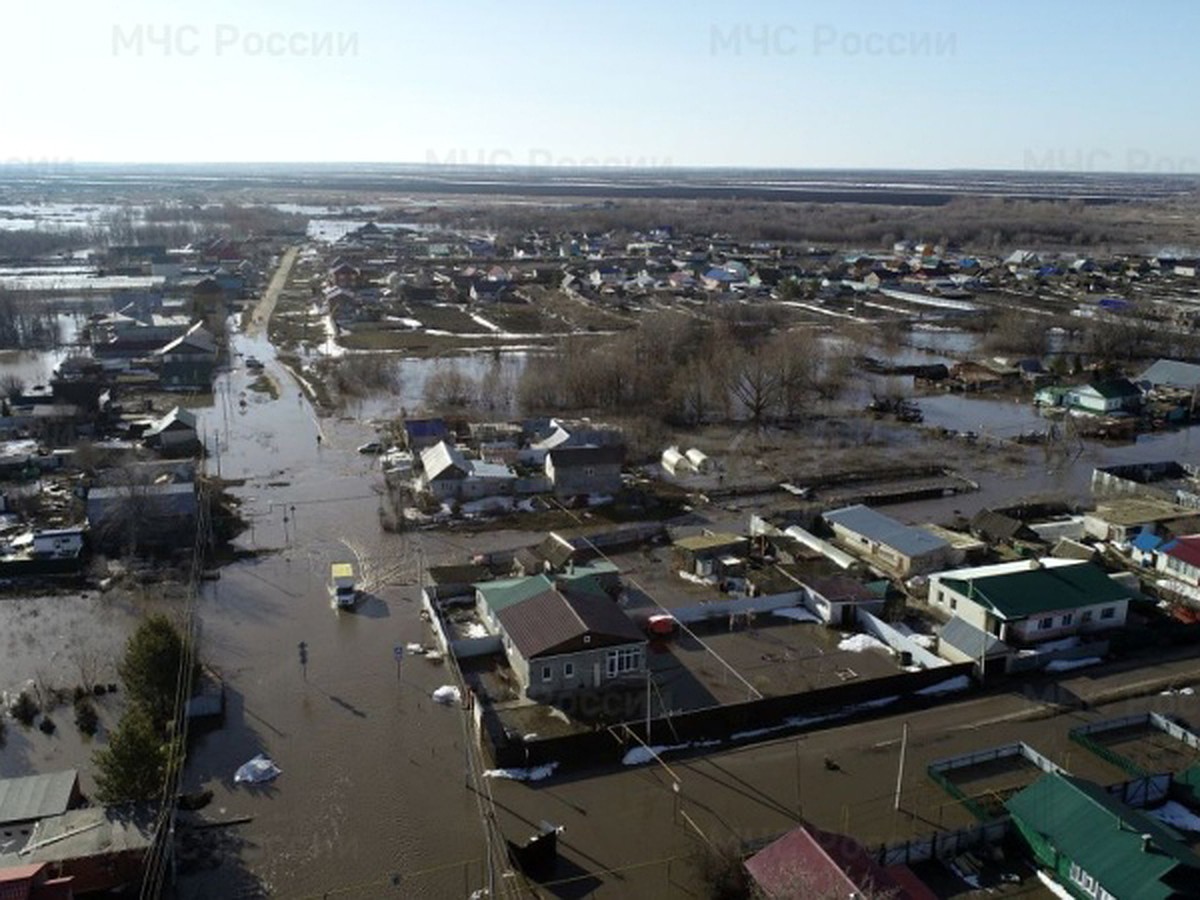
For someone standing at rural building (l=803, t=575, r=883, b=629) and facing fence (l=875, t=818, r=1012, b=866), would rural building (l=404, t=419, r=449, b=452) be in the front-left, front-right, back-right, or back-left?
back-right

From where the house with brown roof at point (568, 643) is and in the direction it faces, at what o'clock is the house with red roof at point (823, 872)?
The house with red roof is roughly at 11 o'clock from the house with brown roof.

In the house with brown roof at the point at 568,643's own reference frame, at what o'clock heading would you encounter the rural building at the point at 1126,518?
The rural building is roughly at 8 o'clock from the house with brown roof.

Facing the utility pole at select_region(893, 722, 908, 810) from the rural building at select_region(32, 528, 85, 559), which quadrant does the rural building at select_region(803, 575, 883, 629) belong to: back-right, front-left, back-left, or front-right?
front-left

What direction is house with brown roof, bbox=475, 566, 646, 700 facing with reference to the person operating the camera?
facing the viewer

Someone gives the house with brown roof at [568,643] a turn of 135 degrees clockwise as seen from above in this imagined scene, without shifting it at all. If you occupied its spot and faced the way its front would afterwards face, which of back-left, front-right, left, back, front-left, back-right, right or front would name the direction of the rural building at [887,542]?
right

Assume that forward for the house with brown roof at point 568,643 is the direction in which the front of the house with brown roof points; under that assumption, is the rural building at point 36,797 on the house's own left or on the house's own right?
on the house's own right

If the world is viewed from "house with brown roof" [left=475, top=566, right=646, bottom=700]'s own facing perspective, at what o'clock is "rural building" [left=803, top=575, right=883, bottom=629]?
The rural building is roughly at 8 o'clock from the house with brown roof.

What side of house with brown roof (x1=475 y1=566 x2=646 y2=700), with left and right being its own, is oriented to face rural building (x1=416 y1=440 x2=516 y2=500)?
back

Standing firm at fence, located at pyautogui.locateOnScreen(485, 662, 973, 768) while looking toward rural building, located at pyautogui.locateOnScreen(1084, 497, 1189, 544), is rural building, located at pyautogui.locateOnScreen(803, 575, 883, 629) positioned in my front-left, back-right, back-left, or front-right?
front-left

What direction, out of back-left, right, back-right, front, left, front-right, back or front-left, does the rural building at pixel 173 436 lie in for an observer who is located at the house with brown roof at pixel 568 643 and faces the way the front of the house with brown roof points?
back-right

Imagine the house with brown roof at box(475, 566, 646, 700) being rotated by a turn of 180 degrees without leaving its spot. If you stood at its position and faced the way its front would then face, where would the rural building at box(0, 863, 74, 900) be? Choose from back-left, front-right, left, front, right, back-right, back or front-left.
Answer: back-left

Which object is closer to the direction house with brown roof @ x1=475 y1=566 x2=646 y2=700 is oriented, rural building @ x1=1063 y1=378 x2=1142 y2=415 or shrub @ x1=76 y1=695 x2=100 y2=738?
the shrub

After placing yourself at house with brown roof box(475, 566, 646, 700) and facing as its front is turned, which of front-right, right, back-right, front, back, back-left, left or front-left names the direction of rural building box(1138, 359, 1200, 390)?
back-left

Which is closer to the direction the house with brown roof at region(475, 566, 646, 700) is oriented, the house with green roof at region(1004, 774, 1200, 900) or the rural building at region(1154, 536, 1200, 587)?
the house with green roof

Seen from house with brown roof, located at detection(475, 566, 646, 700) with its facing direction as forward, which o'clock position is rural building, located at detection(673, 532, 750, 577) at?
The rural building is roughly at 7 o'clock from the house with brown roof.

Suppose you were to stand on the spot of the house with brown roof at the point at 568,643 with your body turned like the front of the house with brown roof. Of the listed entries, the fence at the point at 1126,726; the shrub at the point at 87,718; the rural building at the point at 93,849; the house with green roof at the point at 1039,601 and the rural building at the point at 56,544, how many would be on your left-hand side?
2
